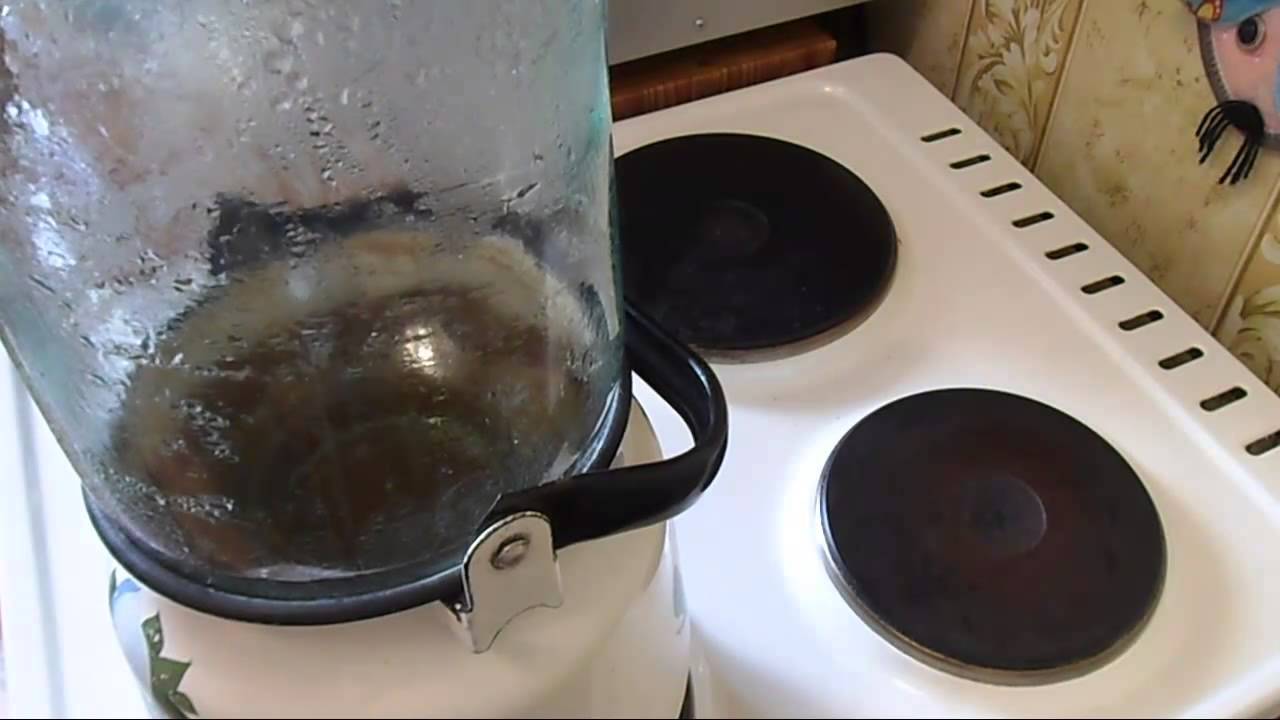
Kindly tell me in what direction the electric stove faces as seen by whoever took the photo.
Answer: facing the viewer and to the left of the viewer
